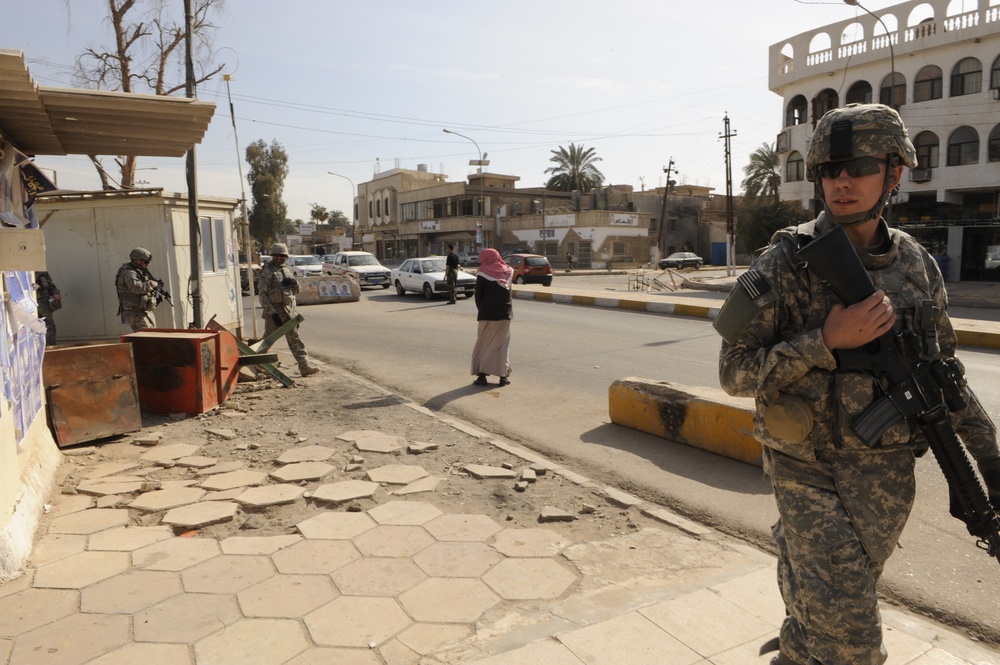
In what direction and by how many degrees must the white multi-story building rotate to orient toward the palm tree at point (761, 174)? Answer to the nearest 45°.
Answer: approximately 90° to its right

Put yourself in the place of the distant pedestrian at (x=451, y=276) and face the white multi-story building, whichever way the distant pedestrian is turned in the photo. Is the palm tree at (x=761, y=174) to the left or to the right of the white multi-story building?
left

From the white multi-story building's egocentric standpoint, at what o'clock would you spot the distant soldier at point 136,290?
The distant soldier is roughly at 11 o'clock from the white multi-story building.

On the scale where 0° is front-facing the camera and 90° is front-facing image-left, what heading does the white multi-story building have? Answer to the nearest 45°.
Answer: approximately 45°

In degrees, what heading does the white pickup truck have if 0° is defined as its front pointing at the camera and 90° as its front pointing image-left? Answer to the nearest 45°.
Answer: approximately 315°
